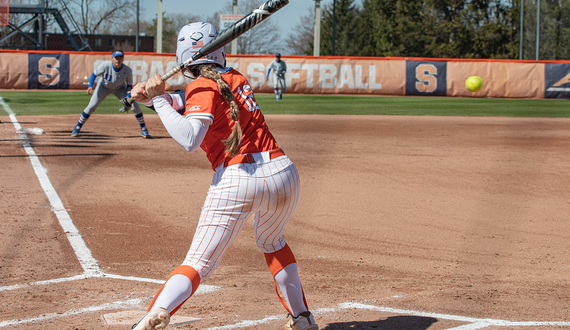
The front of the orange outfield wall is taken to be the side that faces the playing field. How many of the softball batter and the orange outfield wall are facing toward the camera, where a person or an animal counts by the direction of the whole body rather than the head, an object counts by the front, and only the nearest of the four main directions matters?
1

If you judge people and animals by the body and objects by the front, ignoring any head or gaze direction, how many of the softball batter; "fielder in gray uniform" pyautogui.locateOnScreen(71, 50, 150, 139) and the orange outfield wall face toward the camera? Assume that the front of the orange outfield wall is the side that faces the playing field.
2

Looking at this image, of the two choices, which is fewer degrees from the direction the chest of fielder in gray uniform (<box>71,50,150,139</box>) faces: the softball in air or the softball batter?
the softball batter

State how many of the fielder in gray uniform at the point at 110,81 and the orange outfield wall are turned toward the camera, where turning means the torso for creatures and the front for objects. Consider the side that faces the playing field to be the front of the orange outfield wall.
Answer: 2

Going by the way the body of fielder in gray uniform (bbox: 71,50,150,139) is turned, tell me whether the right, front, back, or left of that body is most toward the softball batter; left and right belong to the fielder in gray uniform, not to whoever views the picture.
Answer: front

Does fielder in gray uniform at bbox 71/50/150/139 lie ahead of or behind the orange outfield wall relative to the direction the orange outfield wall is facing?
ahead

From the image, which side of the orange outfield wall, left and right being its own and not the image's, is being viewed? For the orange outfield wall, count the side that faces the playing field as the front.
front

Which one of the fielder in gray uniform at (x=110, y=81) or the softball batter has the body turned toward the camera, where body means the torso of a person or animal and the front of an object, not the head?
the fielder in gray uniform

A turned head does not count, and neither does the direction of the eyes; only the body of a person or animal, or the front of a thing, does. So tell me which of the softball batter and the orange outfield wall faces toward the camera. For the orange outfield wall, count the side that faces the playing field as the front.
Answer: the orange outfield wall

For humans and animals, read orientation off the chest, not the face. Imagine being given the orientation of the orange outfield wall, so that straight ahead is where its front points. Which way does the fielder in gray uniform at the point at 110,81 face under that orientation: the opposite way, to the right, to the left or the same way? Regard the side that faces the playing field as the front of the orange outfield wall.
the same way

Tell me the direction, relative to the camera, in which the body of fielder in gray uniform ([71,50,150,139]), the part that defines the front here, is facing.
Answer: toward the camera
